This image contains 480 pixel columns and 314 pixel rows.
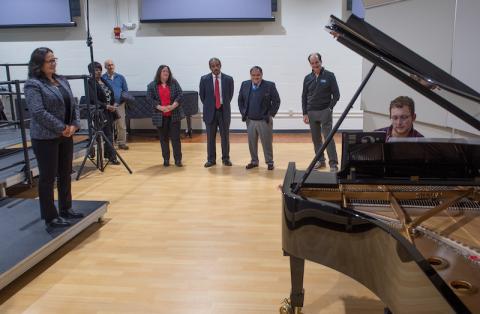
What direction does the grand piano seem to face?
away from the camera

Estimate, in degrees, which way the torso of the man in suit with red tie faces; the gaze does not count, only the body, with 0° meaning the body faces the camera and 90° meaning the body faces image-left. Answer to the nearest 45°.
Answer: approximately 0°

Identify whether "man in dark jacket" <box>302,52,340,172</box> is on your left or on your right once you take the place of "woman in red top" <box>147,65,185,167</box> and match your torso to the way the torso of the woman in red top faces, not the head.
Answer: on your left

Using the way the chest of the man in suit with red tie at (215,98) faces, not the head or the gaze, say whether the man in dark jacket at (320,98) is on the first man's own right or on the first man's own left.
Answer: on the first man's own left

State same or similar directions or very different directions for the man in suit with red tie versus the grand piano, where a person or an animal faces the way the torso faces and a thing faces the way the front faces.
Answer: very different directions

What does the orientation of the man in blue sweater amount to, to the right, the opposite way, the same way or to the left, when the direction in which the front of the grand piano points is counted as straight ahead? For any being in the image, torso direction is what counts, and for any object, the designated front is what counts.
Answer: the opposite way

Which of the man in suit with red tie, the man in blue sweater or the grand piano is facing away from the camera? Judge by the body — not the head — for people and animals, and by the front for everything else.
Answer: the grand piano

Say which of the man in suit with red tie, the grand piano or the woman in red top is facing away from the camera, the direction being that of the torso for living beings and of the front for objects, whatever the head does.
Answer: the grand piano
